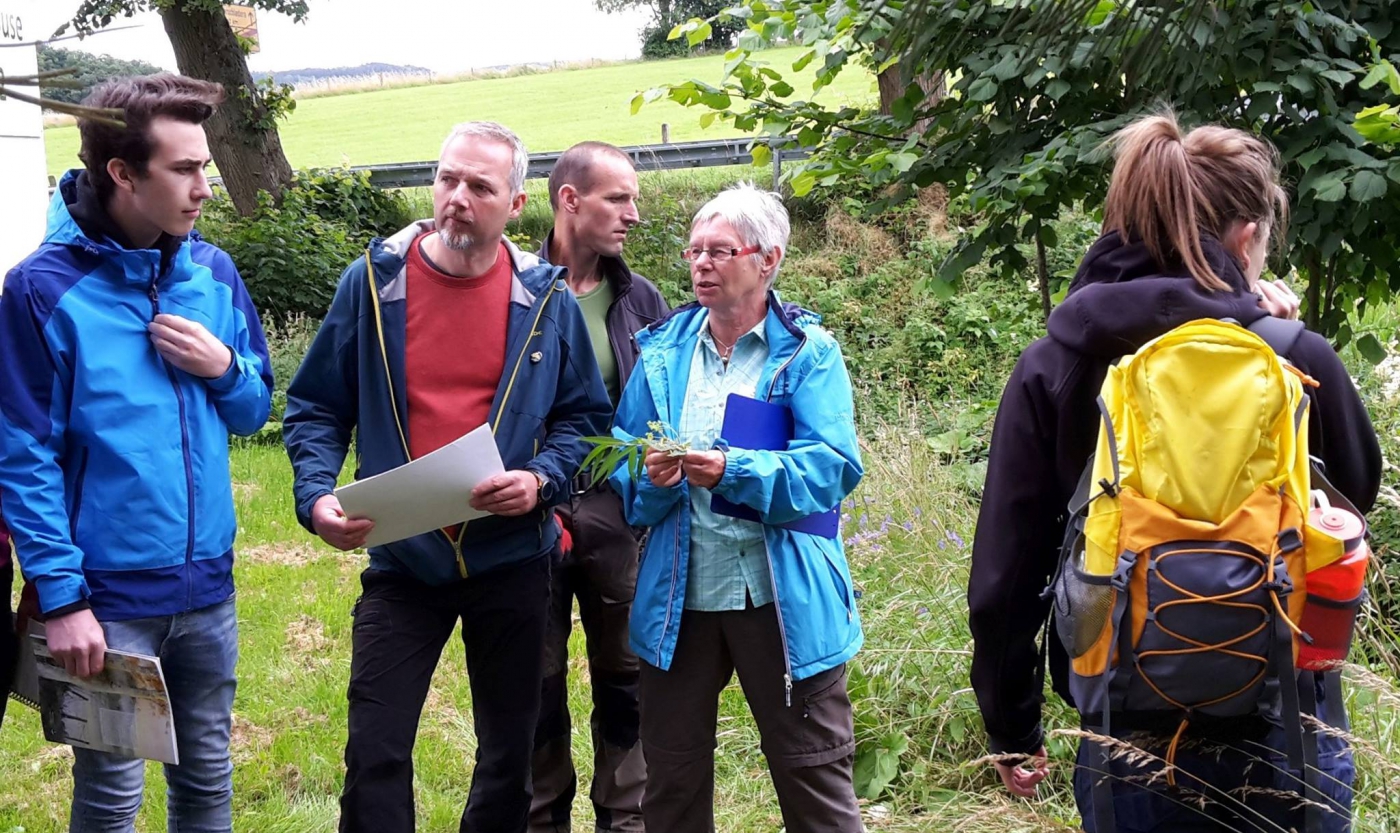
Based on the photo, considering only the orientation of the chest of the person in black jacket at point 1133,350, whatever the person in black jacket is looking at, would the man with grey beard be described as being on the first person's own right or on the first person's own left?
on the first person's own left

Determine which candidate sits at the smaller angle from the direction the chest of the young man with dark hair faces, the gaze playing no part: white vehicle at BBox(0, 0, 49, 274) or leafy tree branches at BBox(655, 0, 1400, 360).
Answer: the leafy tree branches

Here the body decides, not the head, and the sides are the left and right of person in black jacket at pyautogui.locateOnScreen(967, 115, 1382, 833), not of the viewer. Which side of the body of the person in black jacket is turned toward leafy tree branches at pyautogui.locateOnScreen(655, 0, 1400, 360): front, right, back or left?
front

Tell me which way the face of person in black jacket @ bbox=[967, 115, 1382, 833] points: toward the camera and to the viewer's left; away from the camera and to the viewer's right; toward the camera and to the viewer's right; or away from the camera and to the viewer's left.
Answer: away from the camera and to the viewer's right

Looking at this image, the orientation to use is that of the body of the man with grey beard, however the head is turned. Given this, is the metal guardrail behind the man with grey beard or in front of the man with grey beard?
behind

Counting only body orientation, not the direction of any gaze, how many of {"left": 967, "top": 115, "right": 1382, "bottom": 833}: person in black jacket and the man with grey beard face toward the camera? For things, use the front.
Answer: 1

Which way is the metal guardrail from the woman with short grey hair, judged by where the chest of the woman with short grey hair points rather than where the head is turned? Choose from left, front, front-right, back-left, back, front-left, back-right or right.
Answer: back-right

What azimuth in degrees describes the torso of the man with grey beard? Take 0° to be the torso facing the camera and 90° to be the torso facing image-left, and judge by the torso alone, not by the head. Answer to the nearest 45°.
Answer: approximately 0°

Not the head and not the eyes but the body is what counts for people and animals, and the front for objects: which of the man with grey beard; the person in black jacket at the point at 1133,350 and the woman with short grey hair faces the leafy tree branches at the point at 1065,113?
the person in black jacket

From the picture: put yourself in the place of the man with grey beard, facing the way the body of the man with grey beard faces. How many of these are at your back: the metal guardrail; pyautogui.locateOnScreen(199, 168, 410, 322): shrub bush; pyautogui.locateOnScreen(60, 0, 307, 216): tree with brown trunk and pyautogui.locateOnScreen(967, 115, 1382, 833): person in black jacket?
3

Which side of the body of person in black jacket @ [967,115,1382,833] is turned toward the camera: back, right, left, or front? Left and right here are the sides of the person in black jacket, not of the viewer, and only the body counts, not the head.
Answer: back

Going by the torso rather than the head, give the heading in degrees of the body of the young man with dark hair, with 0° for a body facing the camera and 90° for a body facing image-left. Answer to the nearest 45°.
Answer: approximately 315°

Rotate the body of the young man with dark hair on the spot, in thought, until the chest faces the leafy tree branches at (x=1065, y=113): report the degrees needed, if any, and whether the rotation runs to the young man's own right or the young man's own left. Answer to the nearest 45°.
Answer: approximately 45° to the young man's own left

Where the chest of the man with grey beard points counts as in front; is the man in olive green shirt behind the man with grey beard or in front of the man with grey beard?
behind

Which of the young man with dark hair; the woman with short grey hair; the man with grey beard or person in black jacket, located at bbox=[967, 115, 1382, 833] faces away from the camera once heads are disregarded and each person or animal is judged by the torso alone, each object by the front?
the person in black jacket
